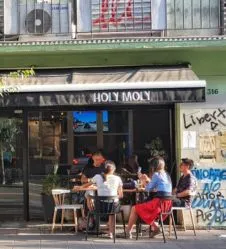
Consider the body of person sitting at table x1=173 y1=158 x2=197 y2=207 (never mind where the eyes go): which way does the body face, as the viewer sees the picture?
to the viewer's left

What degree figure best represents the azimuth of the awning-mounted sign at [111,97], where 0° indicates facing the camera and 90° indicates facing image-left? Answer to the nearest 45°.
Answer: approximately 0°

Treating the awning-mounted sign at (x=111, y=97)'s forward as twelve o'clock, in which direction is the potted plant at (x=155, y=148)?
The potted plant is roughly at 7 o'clock from the awning-mounted sign.

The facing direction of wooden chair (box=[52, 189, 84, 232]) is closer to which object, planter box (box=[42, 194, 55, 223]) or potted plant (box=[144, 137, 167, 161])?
the potted plant

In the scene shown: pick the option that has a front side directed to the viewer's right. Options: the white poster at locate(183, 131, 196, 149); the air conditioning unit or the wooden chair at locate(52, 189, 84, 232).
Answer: the wooden chair

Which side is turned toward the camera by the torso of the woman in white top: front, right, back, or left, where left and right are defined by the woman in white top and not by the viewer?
back

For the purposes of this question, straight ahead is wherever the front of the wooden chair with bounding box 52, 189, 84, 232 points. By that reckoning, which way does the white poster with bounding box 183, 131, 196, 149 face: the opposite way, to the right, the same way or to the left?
to the right

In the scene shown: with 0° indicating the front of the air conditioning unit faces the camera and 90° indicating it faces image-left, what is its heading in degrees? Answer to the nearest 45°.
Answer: approximately 0°

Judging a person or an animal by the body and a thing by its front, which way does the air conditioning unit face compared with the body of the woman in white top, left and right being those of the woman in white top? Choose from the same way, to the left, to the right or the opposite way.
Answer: the opposite way

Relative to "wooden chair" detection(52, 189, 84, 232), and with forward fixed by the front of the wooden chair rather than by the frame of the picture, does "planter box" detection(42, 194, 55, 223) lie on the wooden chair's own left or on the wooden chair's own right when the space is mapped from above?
on the wooden chair's own left
